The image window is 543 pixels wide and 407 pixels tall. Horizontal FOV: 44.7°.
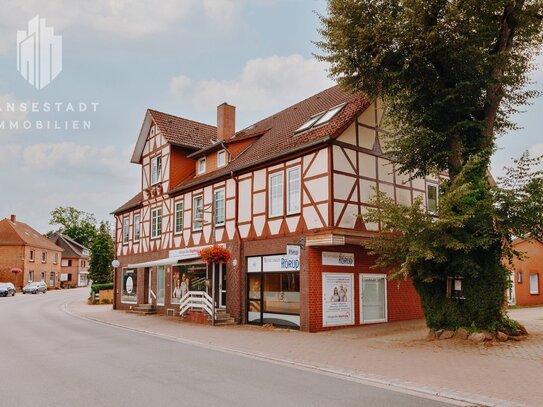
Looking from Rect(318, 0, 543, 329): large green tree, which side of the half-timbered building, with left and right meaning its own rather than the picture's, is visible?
left

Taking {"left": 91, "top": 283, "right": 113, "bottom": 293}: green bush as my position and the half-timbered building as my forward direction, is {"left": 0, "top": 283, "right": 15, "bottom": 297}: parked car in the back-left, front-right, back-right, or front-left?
back-right

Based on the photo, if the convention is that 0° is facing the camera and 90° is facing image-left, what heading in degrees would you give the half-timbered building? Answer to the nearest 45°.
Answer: approximately 45°

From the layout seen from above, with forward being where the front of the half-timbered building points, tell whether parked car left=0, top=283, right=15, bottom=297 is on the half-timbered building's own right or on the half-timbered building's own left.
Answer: on the half-timbered building's own right

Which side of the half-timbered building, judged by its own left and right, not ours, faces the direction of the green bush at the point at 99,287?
right

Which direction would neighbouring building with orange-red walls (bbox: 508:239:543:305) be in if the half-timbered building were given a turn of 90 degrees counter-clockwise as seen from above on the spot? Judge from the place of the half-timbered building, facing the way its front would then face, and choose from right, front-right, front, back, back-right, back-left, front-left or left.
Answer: left
